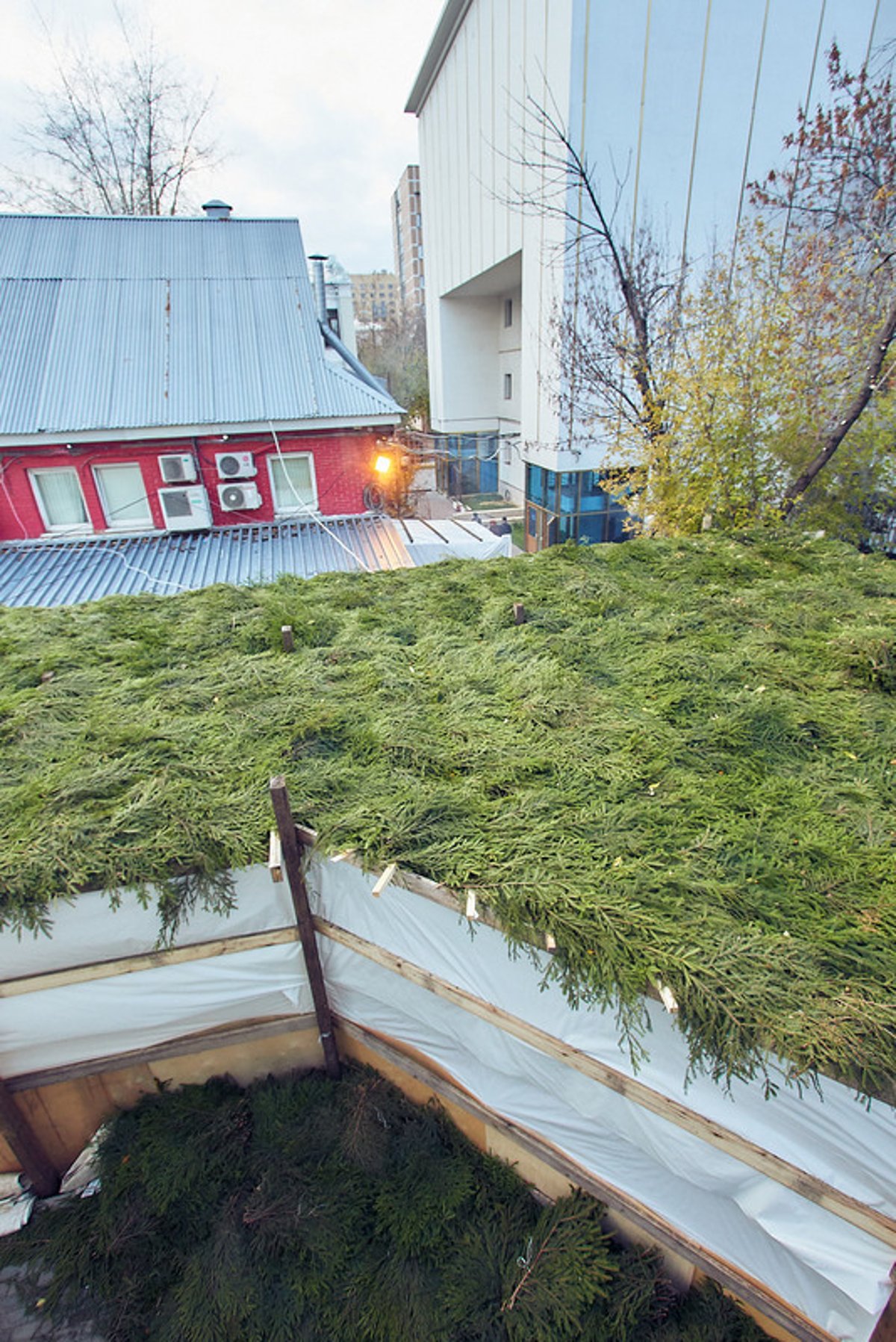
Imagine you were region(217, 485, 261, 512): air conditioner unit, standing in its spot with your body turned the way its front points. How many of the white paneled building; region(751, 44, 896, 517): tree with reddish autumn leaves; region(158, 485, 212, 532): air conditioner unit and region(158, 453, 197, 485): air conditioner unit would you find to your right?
2

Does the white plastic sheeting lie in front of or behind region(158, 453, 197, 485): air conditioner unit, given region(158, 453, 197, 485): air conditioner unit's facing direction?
in front

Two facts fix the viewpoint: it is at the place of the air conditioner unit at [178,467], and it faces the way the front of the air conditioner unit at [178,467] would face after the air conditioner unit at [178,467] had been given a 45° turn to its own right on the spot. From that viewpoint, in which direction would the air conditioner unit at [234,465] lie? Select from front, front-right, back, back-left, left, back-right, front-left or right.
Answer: back-left

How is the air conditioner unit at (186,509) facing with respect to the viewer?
toward the camera

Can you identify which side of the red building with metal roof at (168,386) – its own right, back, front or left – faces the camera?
front

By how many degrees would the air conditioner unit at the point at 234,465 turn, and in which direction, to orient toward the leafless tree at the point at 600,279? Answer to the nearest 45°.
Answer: approximately 90° to its left

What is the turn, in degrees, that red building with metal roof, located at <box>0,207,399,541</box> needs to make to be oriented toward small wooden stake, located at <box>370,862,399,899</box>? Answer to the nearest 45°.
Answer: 0° — it already faces it

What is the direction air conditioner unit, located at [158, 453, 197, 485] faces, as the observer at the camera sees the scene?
facing the viewer

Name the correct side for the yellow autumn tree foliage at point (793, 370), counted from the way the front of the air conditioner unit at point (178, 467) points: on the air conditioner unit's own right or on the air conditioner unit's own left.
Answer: on the air conditioner unit's own left

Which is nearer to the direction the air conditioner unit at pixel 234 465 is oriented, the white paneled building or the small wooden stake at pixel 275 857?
the small wooden stake

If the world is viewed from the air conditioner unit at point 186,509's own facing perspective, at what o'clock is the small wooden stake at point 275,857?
The small wooden stake is roughly at 12 o'clock from the air conditioner unit.

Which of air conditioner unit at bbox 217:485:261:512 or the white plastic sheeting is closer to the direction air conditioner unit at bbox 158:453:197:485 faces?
the white plastic sheeting

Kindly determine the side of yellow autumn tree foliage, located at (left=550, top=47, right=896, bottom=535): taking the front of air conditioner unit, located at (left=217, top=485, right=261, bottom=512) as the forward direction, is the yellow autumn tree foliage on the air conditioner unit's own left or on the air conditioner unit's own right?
on the air conditioner unit's own left

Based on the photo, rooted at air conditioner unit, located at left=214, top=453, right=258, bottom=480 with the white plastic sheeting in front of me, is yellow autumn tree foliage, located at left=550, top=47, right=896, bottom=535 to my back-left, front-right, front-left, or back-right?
front-left

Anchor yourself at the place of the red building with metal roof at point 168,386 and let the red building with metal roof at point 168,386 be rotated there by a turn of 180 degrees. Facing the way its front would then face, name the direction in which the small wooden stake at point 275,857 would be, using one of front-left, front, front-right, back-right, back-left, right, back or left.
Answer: back

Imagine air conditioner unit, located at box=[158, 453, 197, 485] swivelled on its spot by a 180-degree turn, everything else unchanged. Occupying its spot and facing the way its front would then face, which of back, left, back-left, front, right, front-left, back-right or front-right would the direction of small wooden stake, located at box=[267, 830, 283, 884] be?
back
